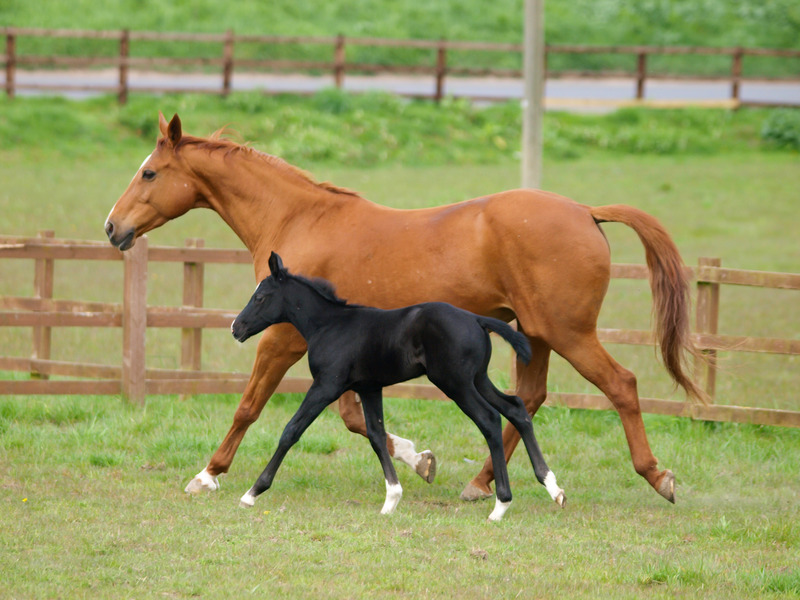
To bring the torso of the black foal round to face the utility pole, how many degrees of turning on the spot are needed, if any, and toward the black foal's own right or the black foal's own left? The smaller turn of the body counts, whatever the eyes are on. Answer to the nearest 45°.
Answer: approximately 90° to the black foal's own right

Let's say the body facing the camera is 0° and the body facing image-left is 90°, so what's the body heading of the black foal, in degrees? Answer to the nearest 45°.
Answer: approximately 90°

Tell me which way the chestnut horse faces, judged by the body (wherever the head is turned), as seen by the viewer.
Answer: to the viewer's left

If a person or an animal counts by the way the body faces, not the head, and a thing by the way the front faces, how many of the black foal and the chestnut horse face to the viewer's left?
2

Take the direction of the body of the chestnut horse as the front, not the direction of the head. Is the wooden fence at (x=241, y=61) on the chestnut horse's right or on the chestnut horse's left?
on the chestnut horse's right
